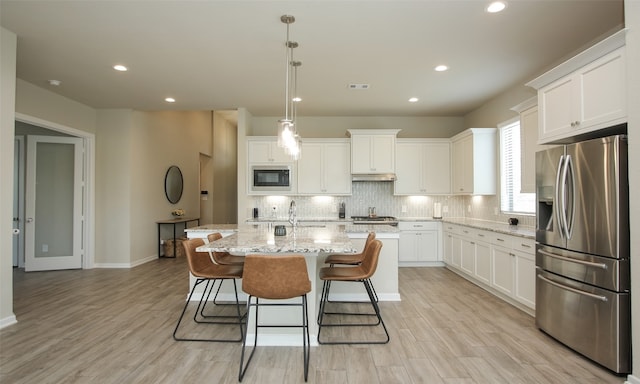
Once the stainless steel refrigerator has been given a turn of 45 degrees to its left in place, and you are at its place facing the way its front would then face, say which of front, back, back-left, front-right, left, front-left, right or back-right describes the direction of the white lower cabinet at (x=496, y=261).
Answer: back-right

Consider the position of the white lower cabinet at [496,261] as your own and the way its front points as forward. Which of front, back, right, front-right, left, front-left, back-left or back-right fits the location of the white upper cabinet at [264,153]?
front-right

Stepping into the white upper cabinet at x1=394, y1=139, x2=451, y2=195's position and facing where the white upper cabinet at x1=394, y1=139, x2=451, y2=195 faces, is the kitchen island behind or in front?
in front

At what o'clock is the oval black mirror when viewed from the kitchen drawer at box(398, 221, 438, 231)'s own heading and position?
The oval black mirror is roughly at 3 o'clock from the kitchen drawer.

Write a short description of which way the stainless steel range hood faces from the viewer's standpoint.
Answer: facing the viewer

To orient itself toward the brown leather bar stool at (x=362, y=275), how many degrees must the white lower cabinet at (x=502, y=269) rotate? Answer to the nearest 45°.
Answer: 0° — it already faces it

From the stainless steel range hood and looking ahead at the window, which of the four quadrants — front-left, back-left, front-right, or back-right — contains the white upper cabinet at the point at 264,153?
back-right

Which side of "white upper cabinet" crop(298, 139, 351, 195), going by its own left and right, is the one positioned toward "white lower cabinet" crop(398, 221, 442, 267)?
left

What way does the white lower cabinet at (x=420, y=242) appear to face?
toward the camera

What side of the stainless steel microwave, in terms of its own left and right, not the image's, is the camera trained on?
front

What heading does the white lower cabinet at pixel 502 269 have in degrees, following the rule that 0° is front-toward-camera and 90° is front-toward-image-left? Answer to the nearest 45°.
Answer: approximately 45°

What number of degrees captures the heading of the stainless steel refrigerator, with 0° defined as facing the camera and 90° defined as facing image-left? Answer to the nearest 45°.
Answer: approximately 45°

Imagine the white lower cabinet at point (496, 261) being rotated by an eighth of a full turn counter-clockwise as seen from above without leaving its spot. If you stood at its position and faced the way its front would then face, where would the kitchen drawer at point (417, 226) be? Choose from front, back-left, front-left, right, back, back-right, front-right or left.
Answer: back-right

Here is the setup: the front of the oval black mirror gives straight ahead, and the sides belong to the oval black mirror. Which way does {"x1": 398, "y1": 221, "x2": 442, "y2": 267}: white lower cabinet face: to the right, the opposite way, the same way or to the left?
to the right

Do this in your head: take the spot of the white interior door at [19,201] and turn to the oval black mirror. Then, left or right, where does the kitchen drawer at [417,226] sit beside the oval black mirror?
right

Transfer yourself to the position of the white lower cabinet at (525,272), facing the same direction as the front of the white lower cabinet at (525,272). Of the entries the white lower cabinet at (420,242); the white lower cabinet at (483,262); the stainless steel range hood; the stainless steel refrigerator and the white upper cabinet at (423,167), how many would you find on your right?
4

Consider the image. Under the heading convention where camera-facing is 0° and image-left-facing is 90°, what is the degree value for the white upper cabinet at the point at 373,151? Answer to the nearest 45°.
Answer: approximately 0°
